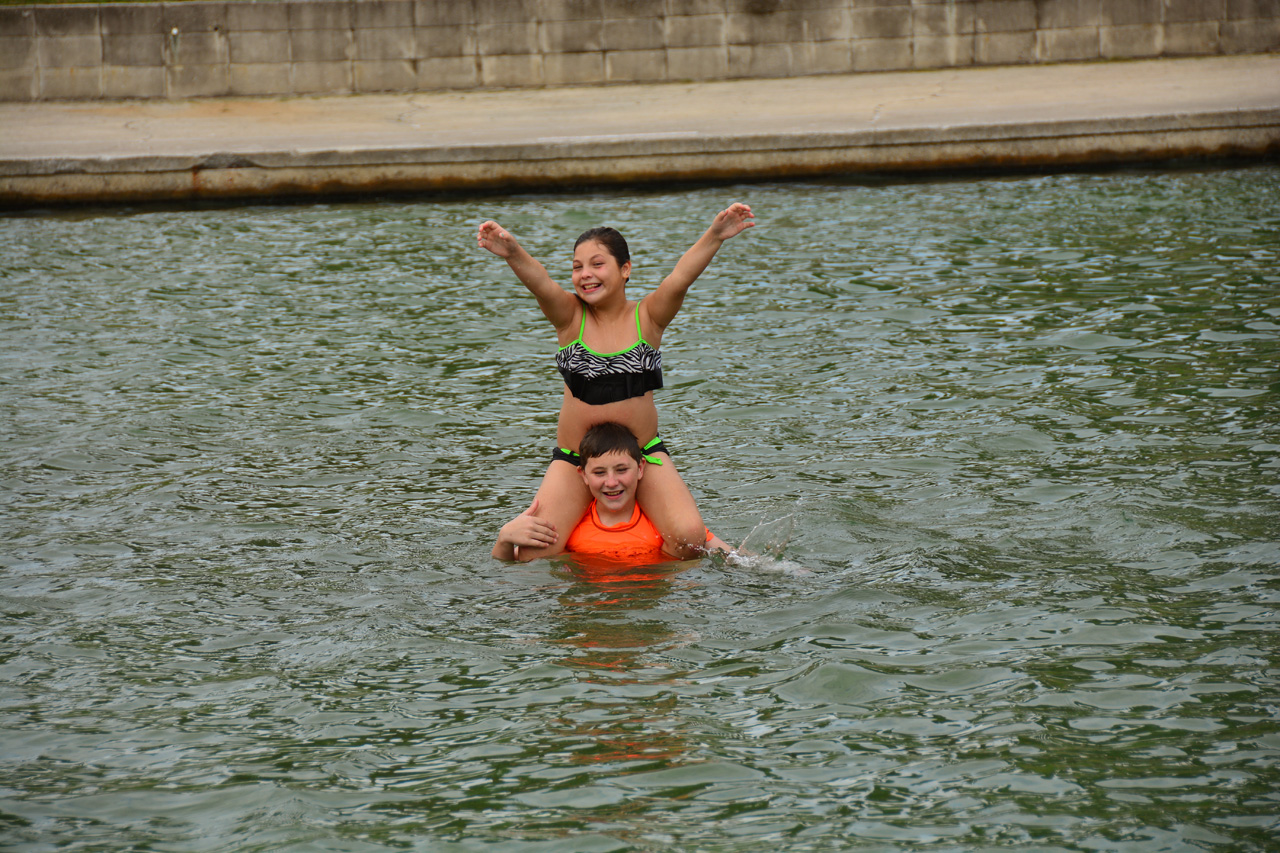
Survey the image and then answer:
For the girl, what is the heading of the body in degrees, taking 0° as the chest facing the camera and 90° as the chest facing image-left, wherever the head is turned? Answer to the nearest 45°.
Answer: approximately 0°

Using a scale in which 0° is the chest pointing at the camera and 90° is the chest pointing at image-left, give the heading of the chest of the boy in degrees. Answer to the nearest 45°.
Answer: approximately 0°
